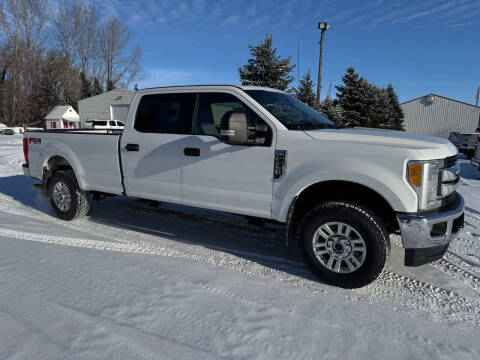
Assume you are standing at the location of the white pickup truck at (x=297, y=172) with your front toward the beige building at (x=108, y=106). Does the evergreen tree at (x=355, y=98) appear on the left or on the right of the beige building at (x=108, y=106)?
right

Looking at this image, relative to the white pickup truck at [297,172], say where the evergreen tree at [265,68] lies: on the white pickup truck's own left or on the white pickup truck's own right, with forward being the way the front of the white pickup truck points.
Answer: on the white pickup truck's own left

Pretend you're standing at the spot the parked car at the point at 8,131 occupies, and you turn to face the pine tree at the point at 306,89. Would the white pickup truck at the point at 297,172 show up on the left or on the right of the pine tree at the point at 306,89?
right

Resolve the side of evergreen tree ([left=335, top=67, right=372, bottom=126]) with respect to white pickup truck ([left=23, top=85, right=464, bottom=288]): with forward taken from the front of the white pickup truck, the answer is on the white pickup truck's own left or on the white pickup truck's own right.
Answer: on the white pickup truck's own left

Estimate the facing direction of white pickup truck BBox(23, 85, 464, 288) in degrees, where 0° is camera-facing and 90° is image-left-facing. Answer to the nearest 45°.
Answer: approximately 315°

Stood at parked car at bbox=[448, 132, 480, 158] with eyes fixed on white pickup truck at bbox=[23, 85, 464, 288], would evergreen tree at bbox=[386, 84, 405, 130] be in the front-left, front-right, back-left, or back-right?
back-right

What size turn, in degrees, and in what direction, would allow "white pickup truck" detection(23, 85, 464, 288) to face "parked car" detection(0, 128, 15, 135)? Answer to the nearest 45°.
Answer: approximately 180°

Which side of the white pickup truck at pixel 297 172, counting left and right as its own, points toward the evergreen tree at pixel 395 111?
left

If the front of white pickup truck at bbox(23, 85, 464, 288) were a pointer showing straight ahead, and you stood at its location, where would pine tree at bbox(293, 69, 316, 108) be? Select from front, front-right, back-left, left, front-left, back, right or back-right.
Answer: back-left

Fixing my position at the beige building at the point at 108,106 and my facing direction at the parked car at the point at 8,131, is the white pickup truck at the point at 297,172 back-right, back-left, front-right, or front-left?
back-left
